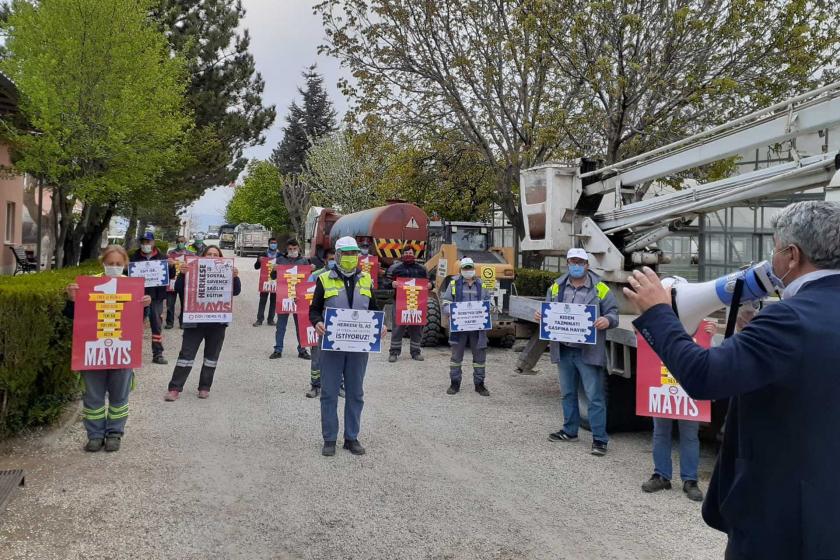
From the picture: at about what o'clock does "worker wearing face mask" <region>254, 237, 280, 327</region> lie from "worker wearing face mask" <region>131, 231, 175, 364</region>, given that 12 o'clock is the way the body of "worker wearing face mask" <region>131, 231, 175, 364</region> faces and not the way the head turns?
"worker wearing face mask" <region>254, 237, 280, 327</region> is roughly at 7 o'clock from "worker wearing face mask" <region>131, 231, 175, 364</region>.

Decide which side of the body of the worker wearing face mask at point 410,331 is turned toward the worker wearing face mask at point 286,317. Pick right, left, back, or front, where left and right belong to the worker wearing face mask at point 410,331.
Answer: right

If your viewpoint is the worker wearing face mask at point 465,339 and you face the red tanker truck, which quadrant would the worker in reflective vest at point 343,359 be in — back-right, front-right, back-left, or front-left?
back-left

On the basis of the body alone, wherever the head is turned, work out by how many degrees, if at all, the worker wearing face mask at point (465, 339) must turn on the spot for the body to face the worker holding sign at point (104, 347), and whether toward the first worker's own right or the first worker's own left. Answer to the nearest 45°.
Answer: approximately 45° to the first worker's own right

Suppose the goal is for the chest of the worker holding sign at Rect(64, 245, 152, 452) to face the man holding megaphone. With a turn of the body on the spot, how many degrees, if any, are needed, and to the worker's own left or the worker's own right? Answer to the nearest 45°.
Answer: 0° — they already face them

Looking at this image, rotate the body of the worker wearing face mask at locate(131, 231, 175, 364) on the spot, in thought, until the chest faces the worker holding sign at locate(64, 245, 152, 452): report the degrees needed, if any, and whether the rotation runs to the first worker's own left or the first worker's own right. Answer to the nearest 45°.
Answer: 0° — they already face them
